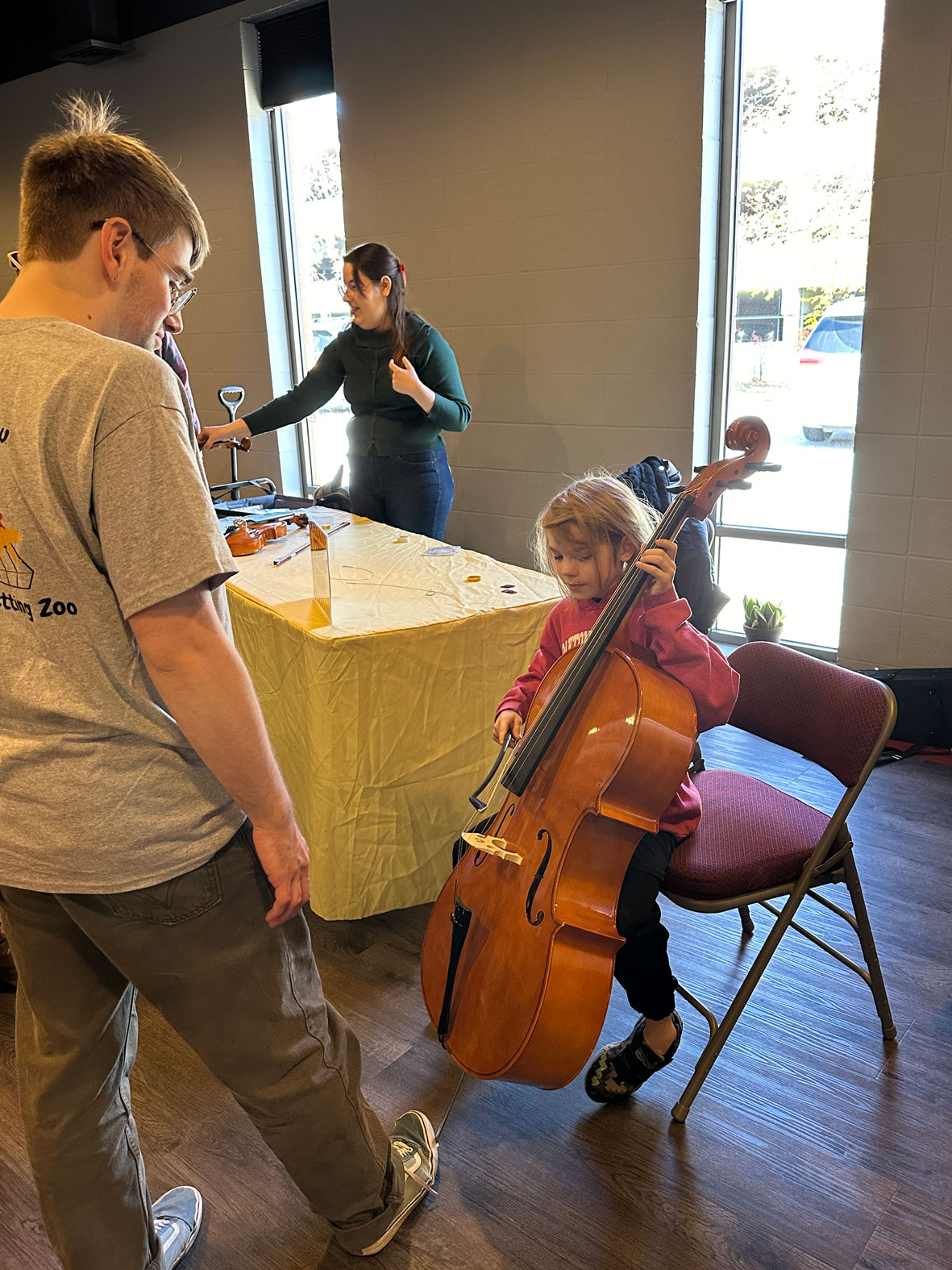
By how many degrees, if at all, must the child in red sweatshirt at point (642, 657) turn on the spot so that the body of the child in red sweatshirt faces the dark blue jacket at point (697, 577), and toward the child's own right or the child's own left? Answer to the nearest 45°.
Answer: approximately 135° to the child's own right

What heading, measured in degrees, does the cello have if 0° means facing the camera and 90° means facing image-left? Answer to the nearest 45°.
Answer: approximately 45°

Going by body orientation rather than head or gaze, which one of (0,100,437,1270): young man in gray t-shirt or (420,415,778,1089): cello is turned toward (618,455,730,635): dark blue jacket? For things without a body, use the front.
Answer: the young man in gray t-shirt

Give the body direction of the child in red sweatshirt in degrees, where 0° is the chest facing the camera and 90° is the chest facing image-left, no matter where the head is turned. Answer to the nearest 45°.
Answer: approximately 45°

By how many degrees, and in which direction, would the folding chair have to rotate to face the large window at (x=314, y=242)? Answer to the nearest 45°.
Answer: approximately 90° to its right

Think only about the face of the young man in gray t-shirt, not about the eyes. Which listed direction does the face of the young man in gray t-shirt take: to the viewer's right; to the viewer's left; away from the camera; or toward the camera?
to the viewer's right

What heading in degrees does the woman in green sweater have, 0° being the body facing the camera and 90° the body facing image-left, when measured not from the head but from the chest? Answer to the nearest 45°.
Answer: approximately 45°

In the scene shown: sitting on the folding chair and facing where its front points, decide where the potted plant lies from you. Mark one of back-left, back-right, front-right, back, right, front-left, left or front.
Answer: back-right

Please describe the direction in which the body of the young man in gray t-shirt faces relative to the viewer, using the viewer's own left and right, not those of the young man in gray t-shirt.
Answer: facing away from the viewer and to the right of the viewer

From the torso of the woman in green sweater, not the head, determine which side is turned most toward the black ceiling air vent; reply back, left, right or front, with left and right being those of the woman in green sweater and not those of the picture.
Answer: right

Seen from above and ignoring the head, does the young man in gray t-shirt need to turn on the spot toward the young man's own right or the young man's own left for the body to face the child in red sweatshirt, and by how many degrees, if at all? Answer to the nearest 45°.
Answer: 0° — they already face them

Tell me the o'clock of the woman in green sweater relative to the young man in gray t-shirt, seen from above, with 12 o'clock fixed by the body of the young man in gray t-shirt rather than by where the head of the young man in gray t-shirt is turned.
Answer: The woman in green sweater is roughly at 11 o'clock from the young man in gray t-shirt.

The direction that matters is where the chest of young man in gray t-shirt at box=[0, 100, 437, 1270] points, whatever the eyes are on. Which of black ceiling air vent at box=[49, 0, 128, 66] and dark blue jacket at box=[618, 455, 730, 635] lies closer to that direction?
the dark blue jacket

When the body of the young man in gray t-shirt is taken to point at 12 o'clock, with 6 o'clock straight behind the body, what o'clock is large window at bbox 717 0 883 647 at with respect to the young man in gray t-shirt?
The large window is roughly at 12 o'clock from the young man in gray t-shirt.

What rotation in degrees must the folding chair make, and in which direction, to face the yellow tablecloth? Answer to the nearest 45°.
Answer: approximately 45° to its right

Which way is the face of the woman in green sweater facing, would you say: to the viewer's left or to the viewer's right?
to the viewer's left
